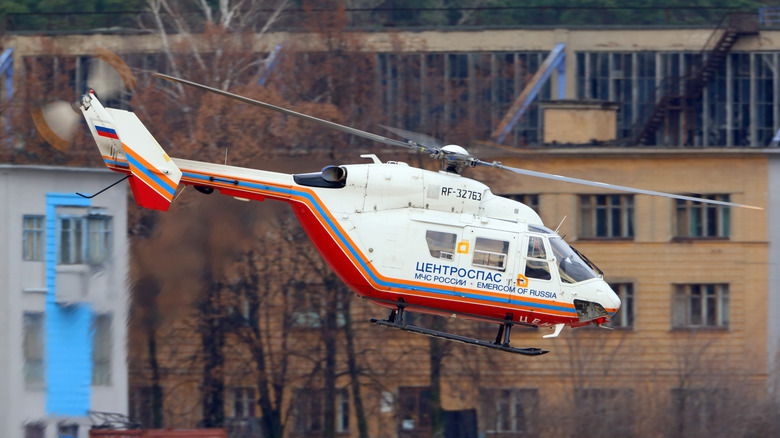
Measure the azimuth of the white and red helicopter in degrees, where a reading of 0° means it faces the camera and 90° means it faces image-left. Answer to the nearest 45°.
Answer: approximately 270°
